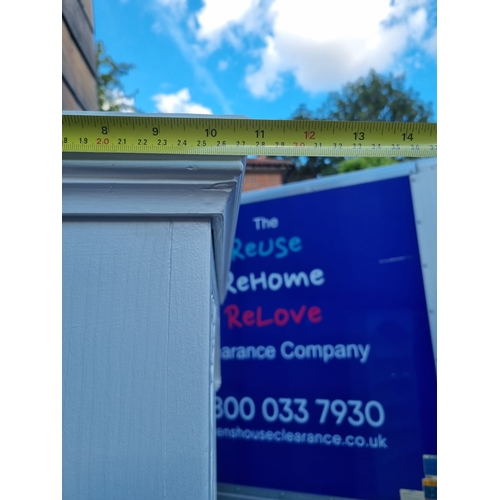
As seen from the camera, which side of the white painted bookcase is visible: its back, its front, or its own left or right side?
right
